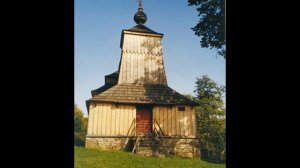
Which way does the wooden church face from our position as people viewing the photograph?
facing the viewer

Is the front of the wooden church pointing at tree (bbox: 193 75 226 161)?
no
